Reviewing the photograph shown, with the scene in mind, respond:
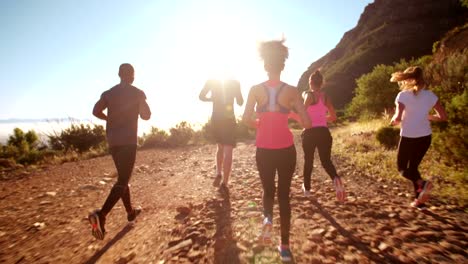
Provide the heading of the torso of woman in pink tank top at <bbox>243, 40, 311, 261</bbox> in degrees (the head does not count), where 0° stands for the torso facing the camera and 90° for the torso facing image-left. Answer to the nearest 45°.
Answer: approximately 180°

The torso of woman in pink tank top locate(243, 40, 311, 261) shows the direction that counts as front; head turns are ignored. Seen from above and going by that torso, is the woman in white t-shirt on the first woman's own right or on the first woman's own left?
on the first woman's own right

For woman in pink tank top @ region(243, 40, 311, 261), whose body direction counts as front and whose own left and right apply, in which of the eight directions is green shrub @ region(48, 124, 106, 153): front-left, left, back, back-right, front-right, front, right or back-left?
front-left

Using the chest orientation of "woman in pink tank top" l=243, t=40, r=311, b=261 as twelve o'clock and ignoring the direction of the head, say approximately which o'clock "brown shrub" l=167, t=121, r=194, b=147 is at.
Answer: The brown shrub is roughly at 11 o'clock from the woman in pink tank top.

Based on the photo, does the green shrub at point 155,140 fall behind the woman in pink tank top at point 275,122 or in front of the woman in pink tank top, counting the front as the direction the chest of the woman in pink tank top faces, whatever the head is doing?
in front

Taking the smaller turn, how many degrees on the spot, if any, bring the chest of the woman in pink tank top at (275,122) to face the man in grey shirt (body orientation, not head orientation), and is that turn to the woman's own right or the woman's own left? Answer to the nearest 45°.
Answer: approximately 90° to the woman's own left

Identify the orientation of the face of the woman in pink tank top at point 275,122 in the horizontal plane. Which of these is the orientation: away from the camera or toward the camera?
away from the camera

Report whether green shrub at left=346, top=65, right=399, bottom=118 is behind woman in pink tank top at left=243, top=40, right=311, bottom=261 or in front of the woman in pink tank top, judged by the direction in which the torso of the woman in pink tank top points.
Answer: in front
